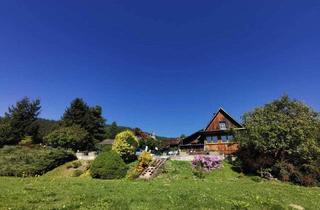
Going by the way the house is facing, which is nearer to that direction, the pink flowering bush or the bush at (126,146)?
the pink flowering bush

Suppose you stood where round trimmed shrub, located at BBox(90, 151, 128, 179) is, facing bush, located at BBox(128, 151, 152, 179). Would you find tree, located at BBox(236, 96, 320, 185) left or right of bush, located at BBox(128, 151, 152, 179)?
right

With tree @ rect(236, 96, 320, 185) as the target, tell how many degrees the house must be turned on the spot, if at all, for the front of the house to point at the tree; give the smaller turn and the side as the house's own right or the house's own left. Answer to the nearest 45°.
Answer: approximately 45° to the house's own left

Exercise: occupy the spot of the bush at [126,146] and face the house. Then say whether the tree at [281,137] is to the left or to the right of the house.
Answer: right

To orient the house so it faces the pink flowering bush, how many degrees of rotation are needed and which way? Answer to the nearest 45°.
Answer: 0° — it already faces it

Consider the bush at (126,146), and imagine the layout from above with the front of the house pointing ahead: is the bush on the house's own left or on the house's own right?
on the house's own right

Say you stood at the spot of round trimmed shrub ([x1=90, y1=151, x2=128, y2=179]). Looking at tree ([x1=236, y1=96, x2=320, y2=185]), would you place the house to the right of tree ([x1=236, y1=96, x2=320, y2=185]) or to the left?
left

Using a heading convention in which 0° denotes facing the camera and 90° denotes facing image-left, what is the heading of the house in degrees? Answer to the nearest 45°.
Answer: approximately 0°
